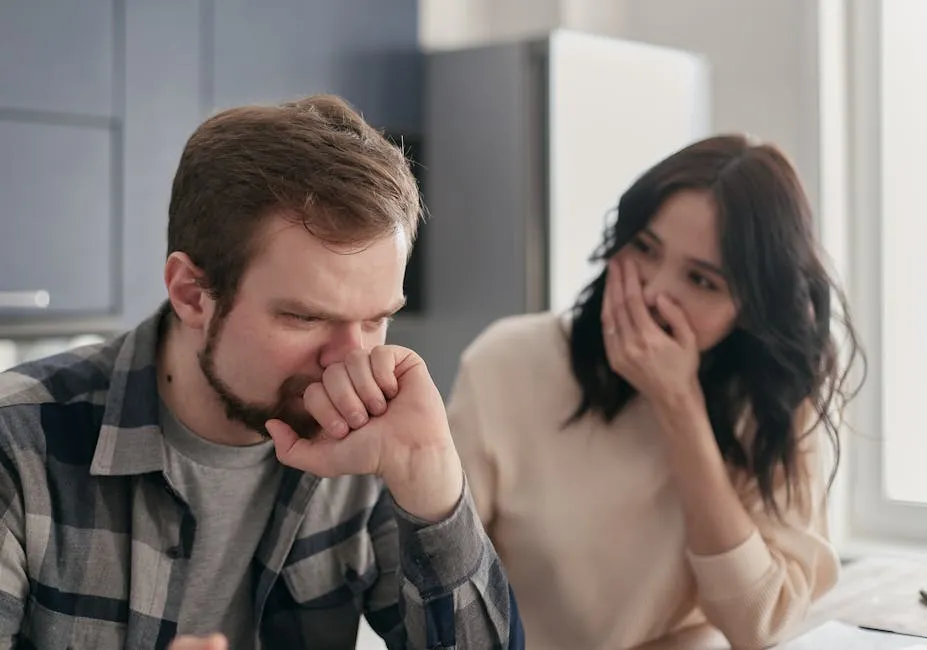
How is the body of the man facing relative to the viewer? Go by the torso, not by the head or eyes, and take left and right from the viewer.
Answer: facing the viewer and to the right of the viewer

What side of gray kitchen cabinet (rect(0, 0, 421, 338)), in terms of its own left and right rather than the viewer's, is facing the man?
front

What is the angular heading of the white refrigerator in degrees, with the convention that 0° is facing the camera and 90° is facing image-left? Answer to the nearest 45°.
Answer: approximately 315°

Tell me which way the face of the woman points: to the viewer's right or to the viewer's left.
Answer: to the viewer's left

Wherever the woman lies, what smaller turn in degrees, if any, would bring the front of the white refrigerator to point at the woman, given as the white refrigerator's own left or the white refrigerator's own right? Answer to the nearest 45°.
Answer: approximately 45° to the white refrigerator's own right

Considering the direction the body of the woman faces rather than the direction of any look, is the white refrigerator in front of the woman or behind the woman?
behind

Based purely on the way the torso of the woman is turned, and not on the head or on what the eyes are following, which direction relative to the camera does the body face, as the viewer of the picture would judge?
toward the camera

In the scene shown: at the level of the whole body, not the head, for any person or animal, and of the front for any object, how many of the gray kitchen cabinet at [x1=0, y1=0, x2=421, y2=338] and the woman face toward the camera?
2

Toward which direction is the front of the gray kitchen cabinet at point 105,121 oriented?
toward the camera

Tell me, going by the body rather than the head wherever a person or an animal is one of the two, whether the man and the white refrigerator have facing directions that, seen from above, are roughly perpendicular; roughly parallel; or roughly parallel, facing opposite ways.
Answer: roughly parallel

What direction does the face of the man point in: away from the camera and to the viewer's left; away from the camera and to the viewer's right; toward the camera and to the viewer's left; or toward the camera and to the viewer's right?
toward the camera and to the viewer's right
